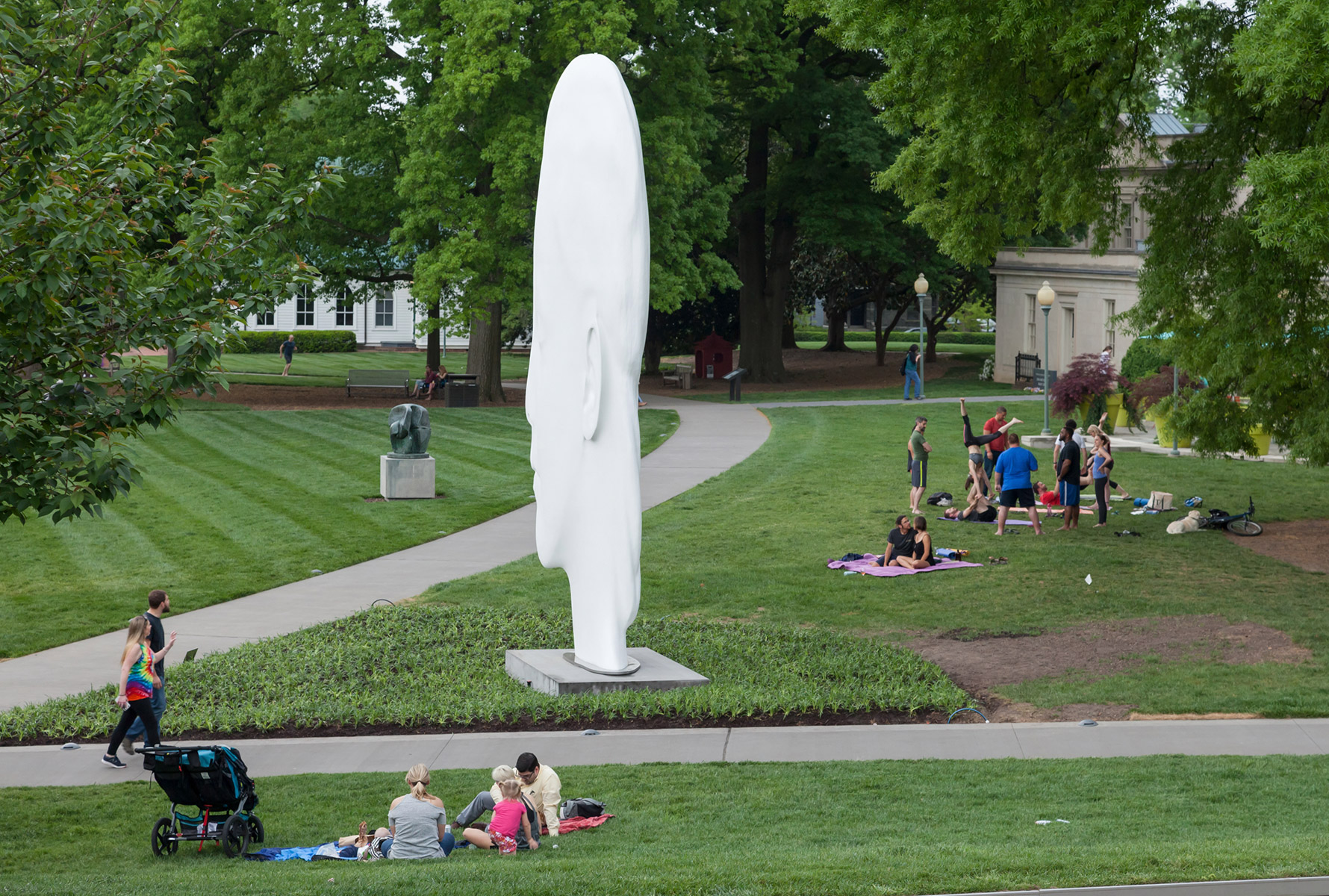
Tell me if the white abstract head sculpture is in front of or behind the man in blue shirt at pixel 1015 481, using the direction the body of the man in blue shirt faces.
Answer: behind

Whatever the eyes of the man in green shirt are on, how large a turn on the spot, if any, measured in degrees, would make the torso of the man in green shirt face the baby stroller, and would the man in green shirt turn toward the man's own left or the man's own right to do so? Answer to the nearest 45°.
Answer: approximately 90° to the man's own right

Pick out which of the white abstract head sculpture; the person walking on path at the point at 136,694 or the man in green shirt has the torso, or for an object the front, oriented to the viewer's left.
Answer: the white abstract head sculpture

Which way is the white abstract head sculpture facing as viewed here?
to the viewer's left

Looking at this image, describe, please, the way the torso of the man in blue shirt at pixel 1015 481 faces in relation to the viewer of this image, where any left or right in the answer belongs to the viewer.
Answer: facing away from the viewer

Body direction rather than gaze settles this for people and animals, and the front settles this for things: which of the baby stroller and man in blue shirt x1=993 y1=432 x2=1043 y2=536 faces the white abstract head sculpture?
the baby stroller

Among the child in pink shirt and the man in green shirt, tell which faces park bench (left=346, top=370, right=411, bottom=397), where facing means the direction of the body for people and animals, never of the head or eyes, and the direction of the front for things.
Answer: the child in pink shirt

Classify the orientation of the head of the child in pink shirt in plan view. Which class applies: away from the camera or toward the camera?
away from the camera

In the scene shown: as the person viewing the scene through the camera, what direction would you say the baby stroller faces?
facing away from the viewer and to the right of the viewer

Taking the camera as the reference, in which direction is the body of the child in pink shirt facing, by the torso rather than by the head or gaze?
away from the camera

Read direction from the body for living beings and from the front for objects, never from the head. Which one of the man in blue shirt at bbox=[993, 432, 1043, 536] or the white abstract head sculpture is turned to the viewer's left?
the white abstract head sculpture
